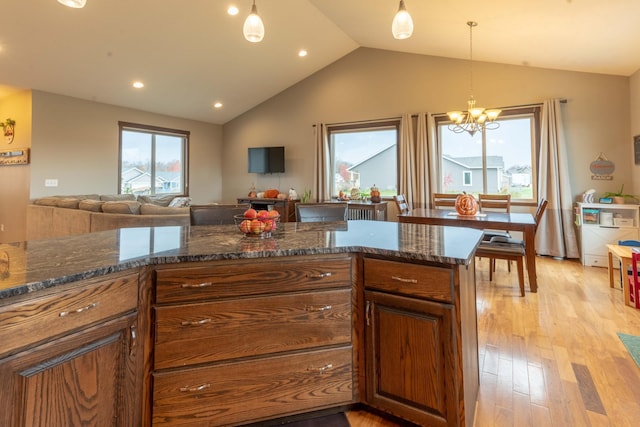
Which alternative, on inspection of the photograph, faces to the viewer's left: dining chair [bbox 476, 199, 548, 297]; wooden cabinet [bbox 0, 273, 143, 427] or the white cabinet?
the dining chair

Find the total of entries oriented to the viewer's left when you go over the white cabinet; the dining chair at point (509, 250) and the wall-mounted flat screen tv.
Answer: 1

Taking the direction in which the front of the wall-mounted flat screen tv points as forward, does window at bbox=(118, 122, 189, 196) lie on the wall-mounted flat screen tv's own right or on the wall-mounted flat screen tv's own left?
on the wall-mounted flat screen tv's own right

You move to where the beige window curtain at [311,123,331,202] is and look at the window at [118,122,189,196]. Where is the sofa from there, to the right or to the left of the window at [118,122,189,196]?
left

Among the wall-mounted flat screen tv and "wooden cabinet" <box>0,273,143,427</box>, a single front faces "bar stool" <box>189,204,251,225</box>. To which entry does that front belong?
the wall-mounted flat screen tv

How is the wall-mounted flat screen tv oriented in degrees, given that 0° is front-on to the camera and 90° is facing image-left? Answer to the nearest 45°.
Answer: approximately 0°

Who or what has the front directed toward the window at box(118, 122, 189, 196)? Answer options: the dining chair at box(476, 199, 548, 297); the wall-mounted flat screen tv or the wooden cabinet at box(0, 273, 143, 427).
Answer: the dining chair

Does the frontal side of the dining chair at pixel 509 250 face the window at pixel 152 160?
yes

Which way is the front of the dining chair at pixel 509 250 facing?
to the viewer's left

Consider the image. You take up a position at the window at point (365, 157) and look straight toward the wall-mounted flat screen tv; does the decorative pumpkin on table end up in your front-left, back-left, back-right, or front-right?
back-left
